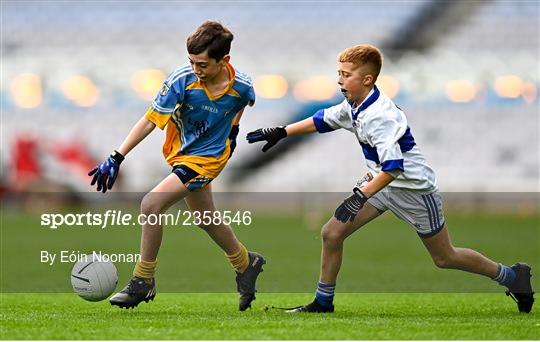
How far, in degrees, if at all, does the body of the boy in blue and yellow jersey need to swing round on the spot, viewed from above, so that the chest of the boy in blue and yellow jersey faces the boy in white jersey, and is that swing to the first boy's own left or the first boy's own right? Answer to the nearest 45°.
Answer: approximately 135° to the first boy's own left

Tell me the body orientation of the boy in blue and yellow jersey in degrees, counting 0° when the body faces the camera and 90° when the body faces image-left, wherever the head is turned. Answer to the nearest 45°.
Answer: approximately 45°

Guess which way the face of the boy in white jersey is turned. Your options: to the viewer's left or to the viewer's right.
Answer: to the viewer's left
